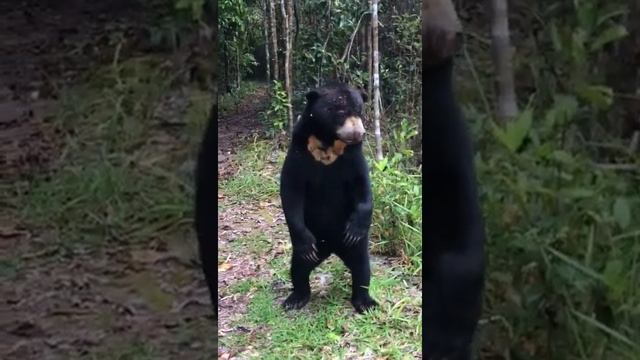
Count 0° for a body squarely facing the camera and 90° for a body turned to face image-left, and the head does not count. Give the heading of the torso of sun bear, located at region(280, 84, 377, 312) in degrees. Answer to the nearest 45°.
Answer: approximately 0°
